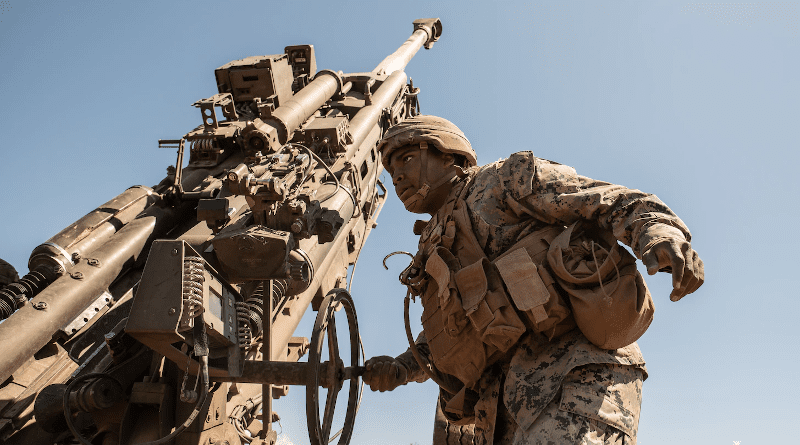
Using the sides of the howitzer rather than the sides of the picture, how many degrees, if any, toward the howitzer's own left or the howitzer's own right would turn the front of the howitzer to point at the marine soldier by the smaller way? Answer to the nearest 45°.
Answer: approximately 90° to the howitzer's own right

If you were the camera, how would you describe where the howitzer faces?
facing away from the viewer and to the right of the viewer
